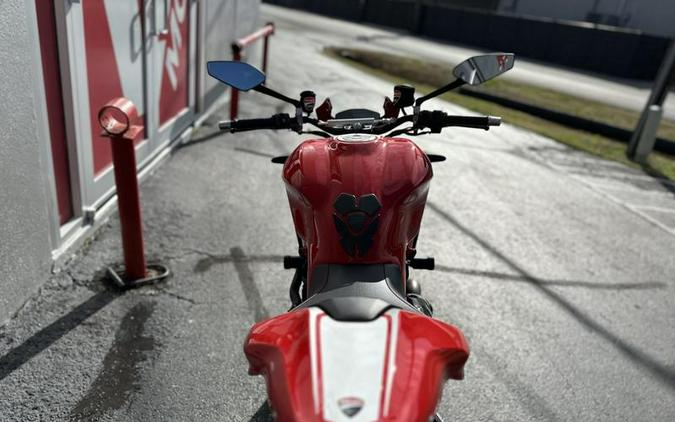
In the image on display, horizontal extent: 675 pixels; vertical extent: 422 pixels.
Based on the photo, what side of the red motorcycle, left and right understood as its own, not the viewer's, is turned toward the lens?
back

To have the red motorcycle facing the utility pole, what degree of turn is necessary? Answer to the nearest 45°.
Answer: approximately 45° to its right

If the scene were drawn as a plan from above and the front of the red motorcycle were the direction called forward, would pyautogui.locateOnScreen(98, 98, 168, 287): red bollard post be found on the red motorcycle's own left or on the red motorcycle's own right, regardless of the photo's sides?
on the red motorcycle's own left
